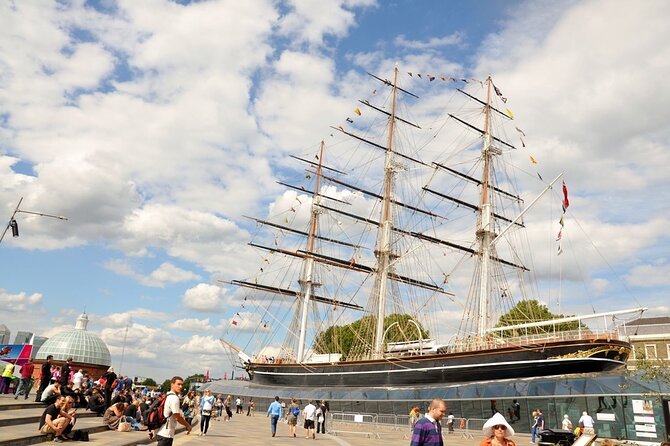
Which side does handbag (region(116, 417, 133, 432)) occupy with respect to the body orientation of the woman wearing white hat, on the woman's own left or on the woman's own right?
on the woman's own right

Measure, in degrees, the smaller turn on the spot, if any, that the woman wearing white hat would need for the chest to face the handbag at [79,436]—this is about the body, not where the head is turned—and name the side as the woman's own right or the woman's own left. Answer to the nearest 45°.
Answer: approximately 135° to the woman's own right

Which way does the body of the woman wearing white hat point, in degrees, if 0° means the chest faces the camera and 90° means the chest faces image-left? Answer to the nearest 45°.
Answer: approximately 0°

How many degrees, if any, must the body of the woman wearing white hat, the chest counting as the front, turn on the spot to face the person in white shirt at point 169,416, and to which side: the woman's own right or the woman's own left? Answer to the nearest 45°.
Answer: approximately 90° to the woman's own right

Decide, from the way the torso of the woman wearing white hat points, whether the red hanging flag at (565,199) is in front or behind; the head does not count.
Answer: behind

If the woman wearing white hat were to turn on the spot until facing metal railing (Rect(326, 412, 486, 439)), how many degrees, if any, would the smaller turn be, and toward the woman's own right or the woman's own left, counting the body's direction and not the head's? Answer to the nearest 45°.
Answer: approximately 180°

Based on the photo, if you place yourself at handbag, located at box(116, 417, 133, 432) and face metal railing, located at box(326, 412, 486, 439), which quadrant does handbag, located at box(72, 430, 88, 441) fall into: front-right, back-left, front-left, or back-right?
back-right
